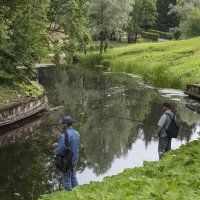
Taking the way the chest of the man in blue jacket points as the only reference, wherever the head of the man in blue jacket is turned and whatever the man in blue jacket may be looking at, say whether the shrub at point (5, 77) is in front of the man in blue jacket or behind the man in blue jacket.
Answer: in front

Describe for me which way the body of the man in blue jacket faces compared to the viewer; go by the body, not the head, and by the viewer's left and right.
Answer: facing away from the viewer and to the left of the viewer

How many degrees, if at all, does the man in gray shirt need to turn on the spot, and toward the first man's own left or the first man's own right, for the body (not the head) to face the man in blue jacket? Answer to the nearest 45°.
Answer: approximately 45° to the first man's own left

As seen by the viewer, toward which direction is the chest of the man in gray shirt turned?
to the viewer's left

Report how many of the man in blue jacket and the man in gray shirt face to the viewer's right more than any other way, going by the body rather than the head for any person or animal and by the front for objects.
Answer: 0

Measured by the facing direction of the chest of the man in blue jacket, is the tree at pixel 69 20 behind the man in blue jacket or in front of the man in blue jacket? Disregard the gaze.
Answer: in front

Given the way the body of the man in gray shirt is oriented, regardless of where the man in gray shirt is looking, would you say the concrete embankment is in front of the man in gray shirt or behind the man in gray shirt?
in front

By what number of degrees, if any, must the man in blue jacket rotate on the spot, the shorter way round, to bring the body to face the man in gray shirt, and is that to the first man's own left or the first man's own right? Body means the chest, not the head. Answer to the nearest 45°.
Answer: approximately 90° to the first man's own right
